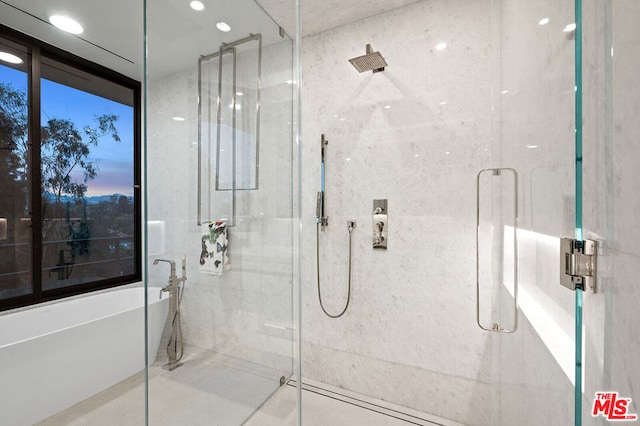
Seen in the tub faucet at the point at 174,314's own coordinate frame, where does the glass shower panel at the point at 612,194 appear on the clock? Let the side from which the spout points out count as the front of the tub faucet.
The glass shower panel is roughly at 8 o'clock from the tub faucet.

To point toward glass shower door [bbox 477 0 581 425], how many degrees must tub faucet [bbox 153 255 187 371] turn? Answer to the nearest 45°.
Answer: approximately 135° to its left

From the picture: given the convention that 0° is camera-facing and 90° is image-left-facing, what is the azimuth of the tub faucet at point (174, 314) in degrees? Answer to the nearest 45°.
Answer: approximately 90°

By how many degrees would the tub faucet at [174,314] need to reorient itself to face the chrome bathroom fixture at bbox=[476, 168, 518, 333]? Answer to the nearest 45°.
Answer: approximately 180°

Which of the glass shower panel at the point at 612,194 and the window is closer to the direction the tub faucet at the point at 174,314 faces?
the window

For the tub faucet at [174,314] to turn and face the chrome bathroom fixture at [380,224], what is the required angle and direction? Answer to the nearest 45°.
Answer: approximately 180°

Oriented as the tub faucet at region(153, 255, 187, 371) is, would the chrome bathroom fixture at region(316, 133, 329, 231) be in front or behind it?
behind
